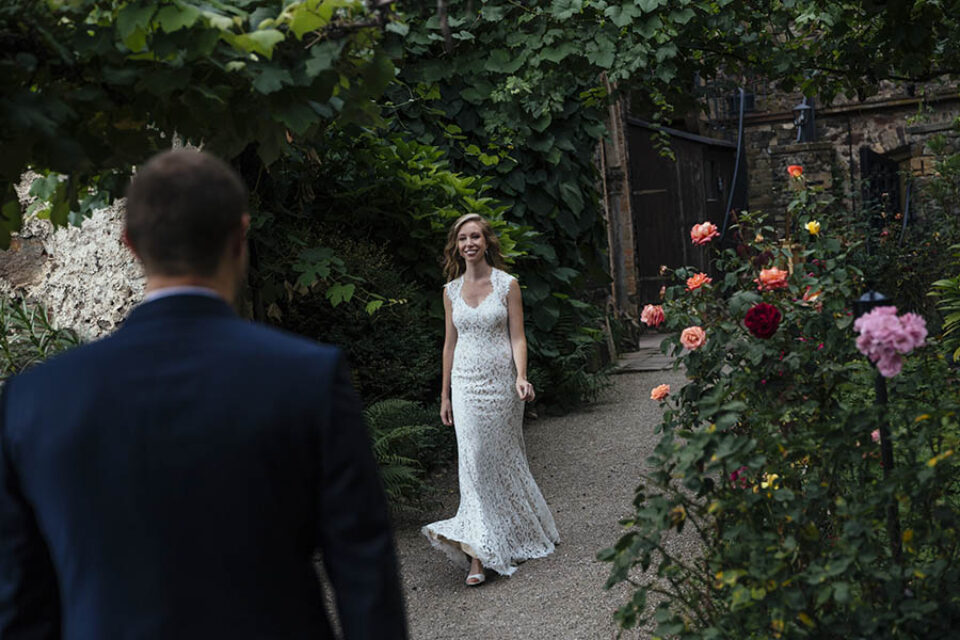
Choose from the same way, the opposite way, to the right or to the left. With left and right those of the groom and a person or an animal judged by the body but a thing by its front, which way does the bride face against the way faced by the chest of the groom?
the opposite way

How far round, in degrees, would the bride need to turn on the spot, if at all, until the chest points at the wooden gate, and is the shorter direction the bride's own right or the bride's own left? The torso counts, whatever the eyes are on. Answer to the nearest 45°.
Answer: approximately 180°

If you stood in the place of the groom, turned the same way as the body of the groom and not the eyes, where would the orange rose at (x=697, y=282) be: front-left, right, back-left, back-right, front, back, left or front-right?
front-right

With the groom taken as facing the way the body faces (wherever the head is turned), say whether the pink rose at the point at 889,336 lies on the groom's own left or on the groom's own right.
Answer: on the groom's own right

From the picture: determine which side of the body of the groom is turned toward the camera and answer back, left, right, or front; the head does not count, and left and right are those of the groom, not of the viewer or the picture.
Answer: back

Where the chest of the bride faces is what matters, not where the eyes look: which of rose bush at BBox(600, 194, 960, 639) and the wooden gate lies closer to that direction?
the rose bush

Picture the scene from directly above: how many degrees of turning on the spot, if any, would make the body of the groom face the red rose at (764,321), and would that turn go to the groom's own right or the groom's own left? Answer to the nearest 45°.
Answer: approximately 45° to the groom's own right

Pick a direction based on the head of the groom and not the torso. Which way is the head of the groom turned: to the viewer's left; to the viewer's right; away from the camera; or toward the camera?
away from the camera

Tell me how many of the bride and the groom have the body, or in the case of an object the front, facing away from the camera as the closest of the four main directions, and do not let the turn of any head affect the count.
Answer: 1

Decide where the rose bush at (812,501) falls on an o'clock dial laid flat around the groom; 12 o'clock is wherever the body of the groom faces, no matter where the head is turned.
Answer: The rose bush is roughly at 2 o'clock from the groom.
